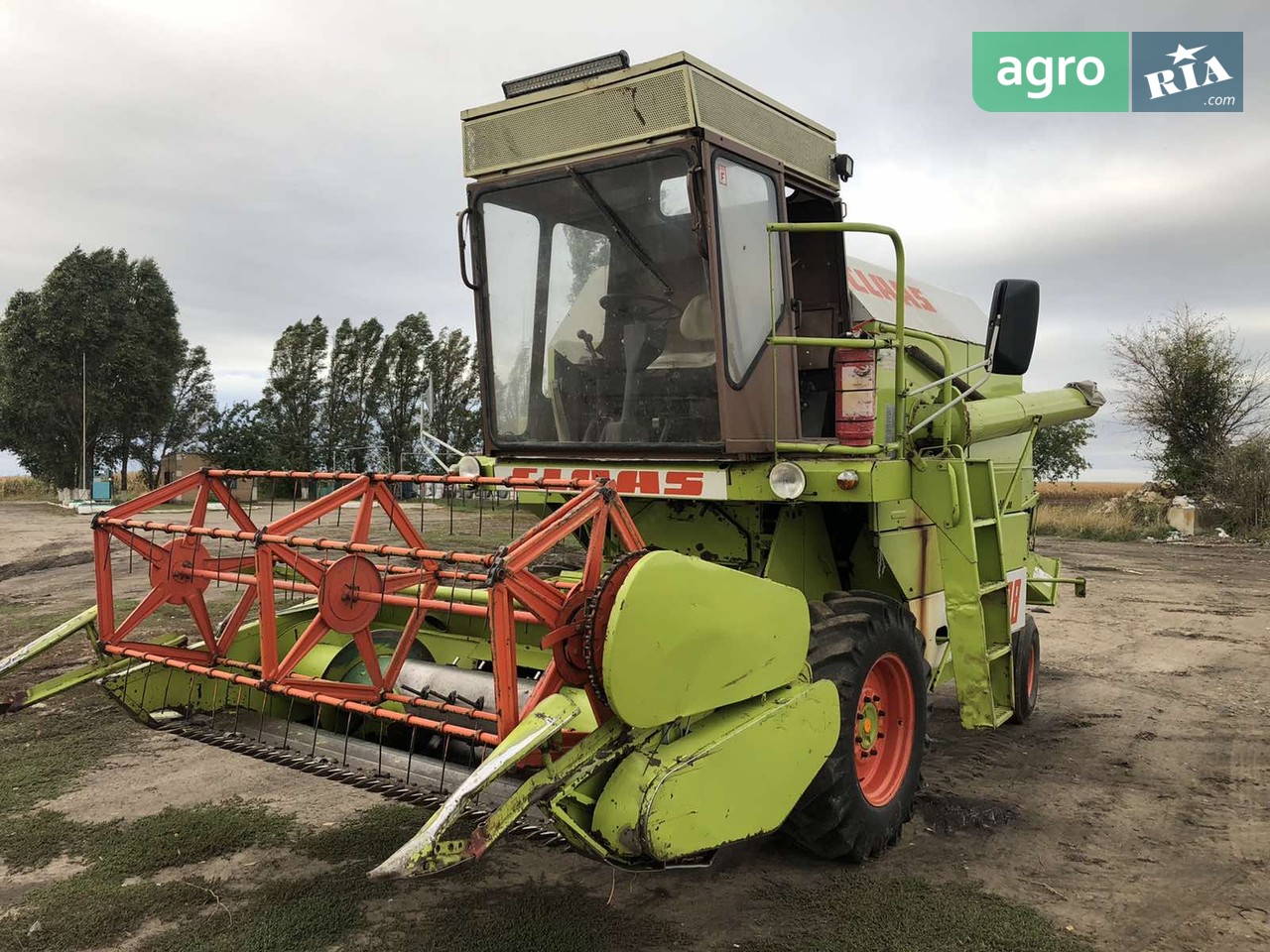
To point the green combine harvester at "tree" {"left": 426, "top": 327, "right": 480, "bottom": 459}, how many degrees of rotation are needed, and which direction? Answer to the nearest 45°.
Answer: approximately 135° to its right

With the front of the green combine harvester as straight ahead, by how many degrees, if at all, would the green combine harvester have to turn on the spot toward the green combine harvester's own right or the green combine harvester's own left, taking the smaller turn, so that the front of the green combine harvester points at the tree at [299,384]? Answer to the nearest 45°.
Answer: approximately 135° to the green combine harvester's own right

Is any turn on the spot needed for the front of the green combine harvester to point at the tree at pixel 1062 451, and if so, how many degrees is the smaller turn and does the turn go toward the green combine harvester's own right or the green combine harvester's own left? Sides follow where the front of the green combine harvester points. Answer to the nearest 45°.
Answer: approximately 180°

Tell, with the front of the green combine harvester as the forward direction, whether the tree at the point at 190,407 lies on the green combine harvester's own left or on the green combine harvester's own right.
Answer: on the green combine harvester's own right

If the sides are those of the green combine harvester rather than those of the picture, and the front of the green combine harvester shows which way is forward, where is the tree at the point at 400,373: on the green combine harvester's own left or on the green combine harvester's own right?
on the green combine harvester's own right

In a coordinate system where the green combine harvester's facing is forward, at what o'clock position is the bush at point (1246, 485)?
The bush is roughly at 6 o'clock from the green combine harvester.

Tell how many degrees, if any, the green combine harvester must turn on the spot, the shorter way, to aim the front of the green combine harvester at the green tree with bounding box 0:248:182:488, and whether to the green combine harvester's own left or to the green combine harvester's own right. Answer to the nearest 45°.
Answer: approximately 90° to the green combine harvester's own right

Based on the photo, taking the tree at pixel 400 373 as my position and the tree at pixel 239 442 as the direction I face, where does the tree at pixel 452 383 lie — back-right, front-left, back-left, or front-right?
back-left

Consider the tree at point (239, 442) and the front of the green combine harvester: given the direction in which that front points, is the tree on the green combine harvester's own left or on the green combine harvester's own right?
on the green combine harvester's own right

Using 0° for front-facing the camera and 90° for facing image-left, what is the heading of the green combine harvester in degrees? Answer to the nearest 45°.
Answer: approximately 45°
